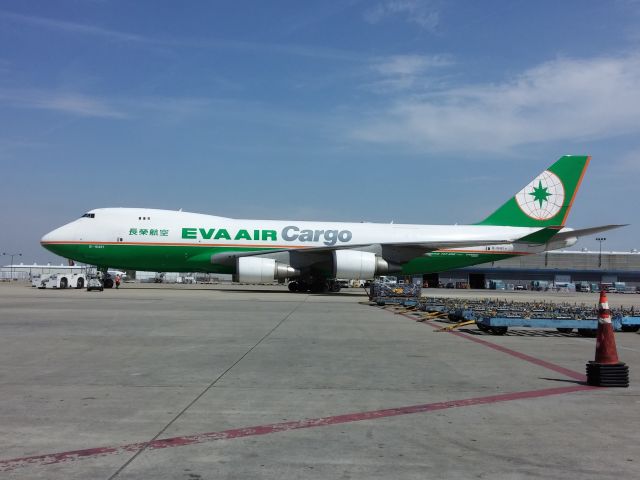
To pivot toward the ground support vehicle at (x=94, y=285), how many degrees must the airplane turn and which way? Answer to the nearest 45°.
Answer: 0° — it already faces it

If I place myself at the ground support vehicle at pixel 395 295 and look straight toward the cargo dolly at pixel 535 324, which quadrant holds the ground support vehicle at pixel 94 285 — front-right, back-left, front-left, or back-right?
back-right

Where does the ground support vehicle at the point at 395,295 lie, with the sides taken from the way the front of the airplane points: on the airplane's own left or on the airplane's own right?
on the airplane's own left

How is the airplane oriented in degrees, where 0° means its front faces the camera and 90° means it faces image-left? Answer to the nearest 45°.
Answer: approximately 90°

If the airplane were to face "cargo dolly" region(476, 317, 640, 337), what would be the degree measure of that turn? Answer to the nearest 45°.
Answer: approximately 90° to its left
